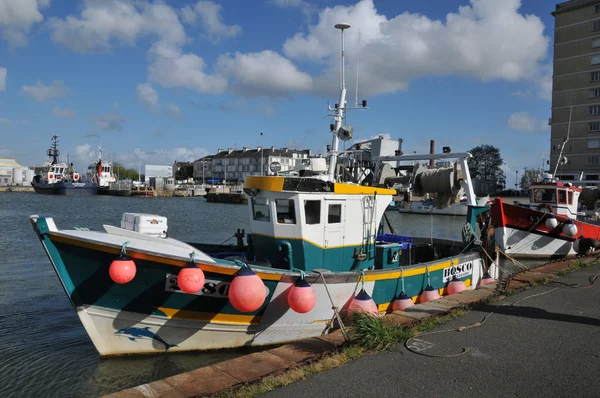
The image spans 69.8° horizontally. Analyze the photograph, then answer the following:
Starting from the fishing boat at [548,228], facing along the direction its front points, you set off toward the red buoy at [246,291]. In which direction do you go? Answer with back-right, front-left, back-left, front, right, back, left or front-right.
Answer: front-left

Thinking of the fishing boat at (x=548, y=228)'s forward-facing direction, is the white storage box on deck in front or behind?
in front

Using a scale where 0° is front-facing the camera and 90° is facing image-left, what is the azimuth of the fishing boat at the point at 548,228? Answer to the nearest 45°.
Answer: approximately 45°

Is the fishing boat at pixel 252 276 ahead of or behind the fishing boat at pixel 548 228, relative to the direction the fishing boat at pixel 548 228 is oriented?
ahead

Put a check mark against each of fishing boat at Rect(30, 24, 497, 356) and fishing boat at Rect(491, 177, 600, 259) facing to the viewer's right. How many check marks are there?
0

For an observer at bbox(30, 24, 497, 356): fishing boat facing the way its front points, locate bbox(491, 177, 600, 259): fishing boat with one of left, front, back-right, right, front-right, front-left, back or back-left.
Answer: back

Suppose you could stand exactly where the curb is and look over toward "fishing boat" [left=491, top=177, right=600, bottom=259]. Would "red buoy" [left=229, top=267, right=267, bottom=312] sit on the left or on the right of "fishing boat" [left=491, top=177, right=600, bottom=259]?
left

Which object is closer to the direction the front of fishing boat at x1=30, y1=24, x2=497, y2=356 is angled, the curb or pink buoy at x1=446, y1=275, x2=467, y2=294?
the curb

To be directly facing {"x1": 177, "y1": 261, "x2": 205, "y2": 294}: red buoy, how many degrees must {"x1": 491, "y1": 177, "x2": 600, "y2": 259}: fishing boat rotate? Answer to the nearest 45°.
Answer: approximately 45° to its left

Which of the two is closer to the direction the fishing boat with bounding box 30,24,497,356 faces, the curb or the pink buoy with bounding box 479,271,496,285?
the curb

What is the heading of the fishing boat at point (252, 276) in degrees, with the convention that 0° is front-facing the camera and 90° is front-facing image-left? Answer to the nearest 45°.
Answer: approximately 45°

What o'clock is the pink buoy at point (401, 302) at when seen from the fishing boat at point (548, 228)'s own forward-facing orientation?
The pink buoy is roughly at 11 o'clock from the fishing boat.

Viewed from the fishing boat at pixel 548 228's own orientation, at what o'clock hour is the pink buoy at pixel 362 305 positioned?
The pink buoy is roughly at 11 o'clock from the fishing boat.
